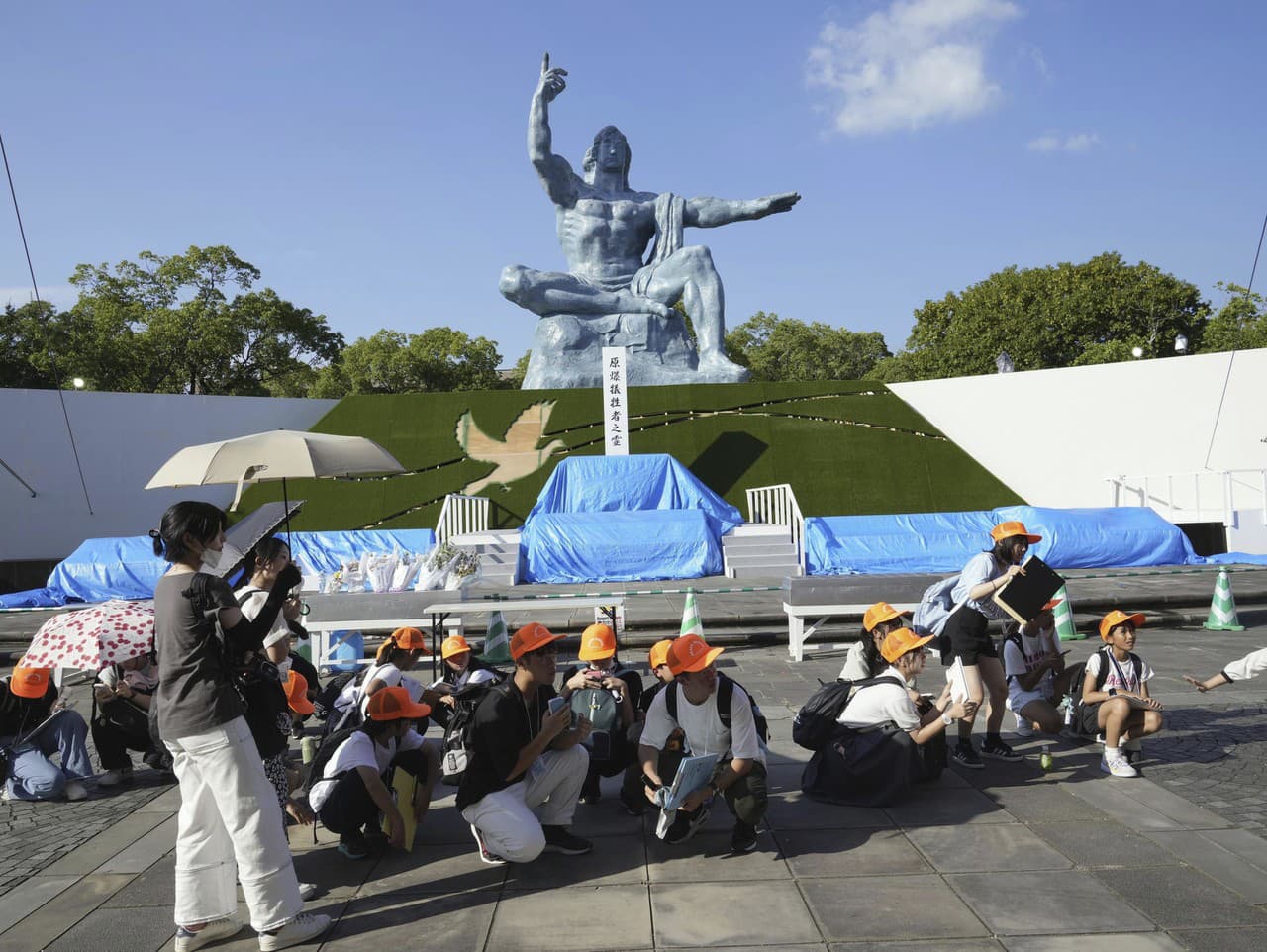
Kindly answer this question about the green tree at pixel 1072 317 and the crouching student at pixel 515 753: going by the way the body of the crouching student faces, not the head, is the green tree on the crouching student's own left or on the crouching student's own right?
on the crouching student's own left

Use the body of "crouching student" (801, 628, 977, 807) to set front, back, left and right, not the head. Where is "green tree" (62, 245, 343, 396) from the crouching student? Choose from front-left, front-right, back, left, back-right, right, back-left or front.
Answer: back-left

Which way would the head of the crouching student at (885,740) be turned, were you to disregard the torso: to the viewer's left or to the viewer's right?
to the viewer's right

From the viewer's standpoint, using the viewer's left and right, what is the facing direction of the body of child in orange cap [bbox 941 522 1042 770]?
facing to the right of the viewer

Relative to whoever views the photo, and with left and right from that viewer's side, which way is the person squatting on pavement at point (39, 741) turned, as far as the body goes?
facing the viewer and to the right of the viewer

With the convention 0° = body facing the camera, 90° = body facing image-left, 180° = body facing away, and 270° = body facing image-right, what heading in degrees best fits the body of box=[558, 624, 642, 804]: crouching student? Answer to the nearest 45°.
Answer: approximately 0°

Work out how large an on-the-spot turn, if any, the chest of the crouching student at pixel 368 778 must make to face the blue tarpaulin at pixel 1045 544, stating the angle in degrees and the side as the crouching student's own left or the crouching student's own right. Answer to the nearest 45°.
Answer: approximately 90° to the crouching student's own left

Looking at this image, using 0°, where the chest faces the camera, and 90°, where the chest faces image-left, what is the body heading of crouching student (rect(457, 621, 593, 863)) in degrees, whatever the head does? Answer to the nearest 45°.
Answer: approximately 315°

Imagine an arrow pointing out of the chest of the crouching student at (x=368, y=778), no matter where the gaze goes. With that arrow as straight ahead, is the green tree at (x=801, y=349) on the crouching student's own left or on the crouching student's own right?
on the crouching student's own left

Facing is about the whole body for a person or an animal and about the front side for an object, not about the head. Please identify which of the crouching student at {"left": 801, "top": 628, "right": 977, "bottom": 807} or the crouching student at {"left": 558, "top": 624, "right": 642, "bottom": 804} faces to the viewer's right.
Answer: the crouching student at {"left": 801, "top": 628, "right": 977, "bottom": 807}
